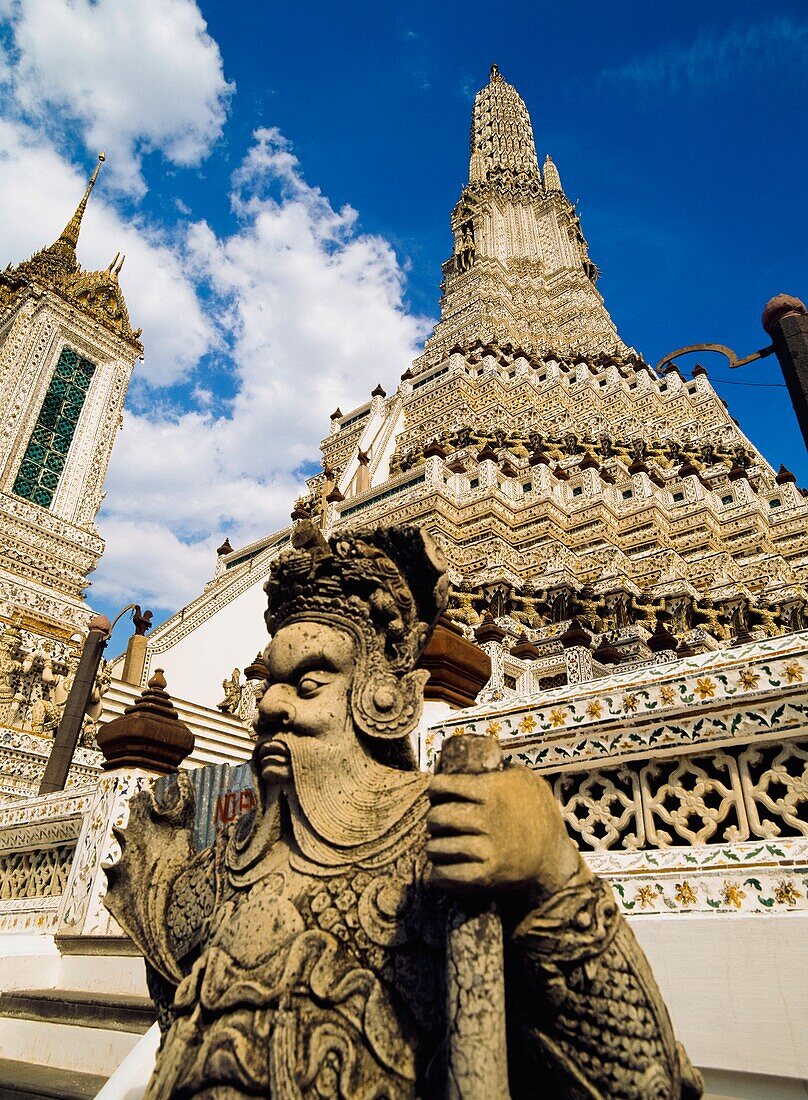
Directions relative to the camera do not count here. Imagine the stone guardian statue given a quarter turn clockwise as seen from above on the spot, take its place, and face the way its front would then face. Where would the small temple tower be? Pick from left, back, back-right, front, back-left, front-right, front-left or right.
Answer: front

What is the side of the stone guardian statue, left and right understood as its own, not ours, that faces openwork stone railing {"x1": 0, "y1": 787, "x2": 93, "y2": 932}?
right

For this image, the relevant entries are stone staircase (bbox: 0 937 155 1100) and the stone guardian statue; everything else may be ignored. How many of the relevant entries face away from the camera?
0

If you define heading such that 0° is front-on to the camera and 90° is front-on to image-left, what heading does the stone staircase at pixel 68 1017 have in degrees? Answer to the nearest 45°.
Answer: approximately 0°

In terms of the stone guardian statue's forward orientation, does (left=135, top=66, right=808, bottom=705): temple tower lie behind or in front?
behind

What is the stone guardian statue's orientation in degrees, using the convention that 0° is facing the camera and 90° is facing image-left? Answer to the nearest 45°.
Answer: approximately 45°

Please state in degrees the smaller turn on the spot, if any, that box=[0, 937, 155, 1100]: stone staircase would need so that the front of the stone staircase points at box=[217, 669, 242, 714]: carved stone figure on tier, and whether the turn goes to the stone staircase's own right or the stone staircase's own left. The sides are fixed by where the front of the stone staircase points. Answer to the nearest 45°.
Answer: approximately 180°

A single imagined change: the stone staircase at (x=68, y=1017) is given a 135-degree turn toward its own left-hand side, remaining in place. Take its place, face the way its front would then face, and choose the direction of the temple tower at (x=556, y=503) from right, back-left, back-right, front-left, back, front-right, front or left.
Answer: front

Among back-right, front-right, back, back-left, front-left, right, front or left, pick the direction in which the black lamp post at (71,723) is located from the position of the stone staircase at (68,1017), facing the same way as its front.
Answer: back

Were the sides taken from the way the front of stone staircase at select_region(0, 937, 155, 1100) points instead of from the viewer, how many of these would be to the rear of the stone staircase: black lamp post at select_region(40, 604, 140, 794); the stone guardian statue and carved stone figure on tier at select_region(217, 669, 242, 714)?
2
